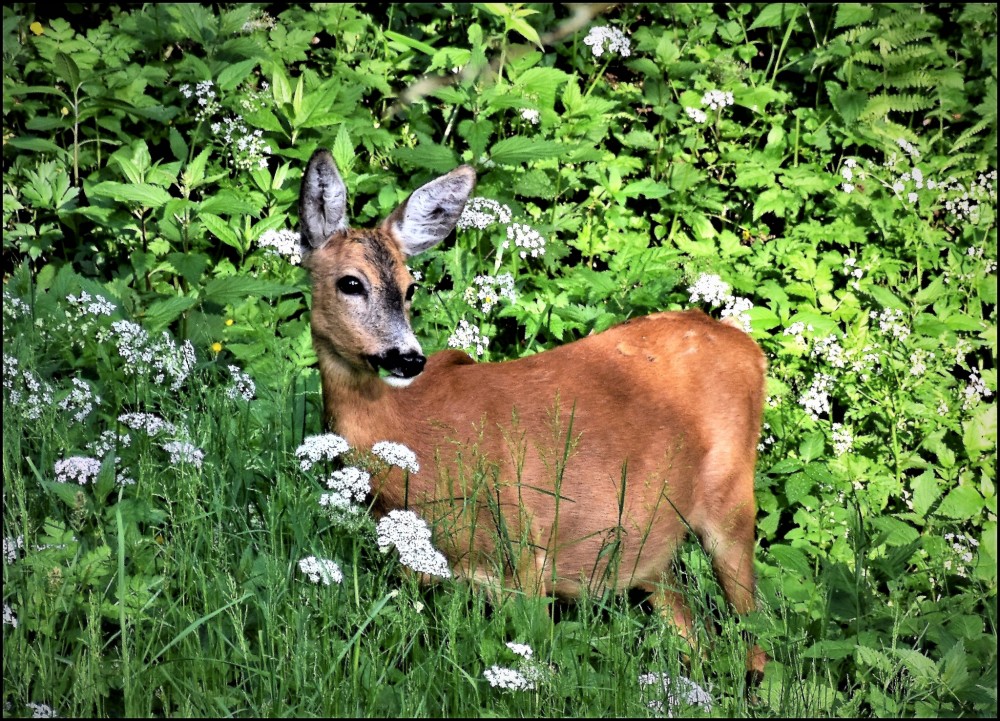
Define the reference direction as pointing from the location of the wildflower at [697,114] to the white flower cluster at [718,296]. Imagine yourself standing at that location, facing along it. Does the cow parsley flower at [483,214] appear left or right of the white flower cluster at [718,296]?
right

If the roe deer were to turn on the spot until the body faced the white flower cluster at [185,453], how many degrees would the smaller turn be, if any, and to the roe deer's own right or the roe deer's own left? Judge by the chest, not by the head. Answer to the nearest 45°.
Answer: approximately 45° to the roe deer's own left

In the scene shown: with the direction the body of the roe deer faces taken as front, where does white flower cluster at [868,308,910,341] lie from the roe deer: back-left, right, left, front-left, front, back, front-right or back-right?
back-right

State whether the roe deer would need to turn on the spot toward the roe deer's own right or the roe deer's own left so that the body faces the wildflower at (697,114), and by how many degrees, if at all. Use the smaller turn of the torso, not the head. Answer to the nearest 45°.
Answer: approximately 90° to the roe deer's own right

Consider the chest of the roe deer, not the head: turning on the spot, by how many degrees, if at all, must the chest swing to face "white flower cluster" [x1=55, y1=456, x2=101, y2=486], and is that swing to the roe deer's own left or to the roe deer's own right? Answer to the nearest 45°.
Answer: approximately 45° to the roe deer's own left

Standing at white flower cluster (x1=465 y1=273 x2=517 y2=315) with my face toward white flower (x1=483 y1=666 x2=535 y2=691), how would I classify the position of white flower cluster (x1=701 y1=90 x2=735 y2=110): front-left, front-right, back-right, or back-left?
back-left

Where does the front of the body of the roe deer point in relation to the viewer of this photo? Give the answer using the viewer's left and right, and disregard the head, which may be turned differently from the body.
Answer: facing to the left of the viewer

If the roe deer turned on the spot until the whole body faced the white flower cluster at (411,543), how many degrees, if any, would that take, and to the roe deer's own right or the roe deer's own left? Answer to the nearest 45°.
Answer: approximately 90° to the roe deer's own left

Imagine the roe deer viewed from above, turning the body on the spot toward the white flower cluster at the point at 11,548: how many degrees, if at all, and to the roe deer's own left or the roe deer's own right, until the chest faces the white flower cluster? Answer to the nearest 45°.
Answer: approximately 45° to the roe deer's own left

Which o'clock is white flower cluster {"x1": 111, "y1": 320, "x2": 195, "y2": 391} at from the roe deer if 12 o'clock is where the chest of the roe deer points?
The white flower cluster is roughly at 12 o'clock from the roe deer.

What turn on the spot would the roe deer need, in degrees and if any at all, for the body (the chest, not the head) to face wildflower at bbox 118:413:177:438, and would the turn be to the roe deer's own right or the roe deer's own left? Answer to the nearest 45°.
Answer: approximately 45° to the roe deer's own left

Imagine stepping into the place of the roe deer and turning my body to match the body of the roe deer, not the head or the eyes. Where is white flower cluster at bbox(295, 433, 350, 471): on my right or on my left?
on my left

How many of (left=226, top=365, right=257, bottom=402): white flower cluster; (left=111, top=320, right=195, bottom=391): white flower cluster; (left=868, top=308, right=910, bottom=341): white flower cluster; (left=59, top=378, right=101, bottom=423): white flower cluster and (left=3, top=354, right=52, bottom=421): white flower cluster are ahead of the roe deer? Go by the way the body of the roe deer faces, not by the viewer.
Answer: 4
